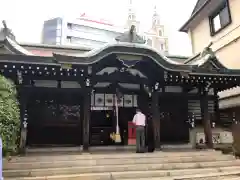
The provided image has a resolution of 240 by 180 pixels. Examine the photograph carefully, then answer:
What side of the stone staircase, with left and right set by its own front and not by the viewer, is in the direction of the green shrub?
right

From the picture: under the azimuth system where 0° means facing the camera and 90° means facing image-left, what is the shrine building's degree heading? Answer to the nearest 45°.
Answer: approximately 0°

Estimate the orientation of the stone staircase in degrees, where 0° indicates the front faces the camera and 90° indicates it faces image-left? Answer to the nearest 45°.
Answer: approximately 0°

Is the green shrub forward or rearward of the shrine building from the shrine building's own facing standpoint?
forward

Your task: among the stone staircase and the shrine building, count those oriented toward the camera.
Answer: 2
